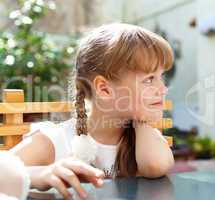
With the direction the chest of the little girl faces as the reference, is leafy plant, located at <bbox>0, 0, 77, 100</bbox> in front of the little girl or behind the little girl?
behind

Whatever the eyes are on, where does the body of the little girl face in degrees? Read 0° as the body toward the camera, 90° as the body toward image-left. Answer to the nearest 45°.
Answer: approximately 315°
